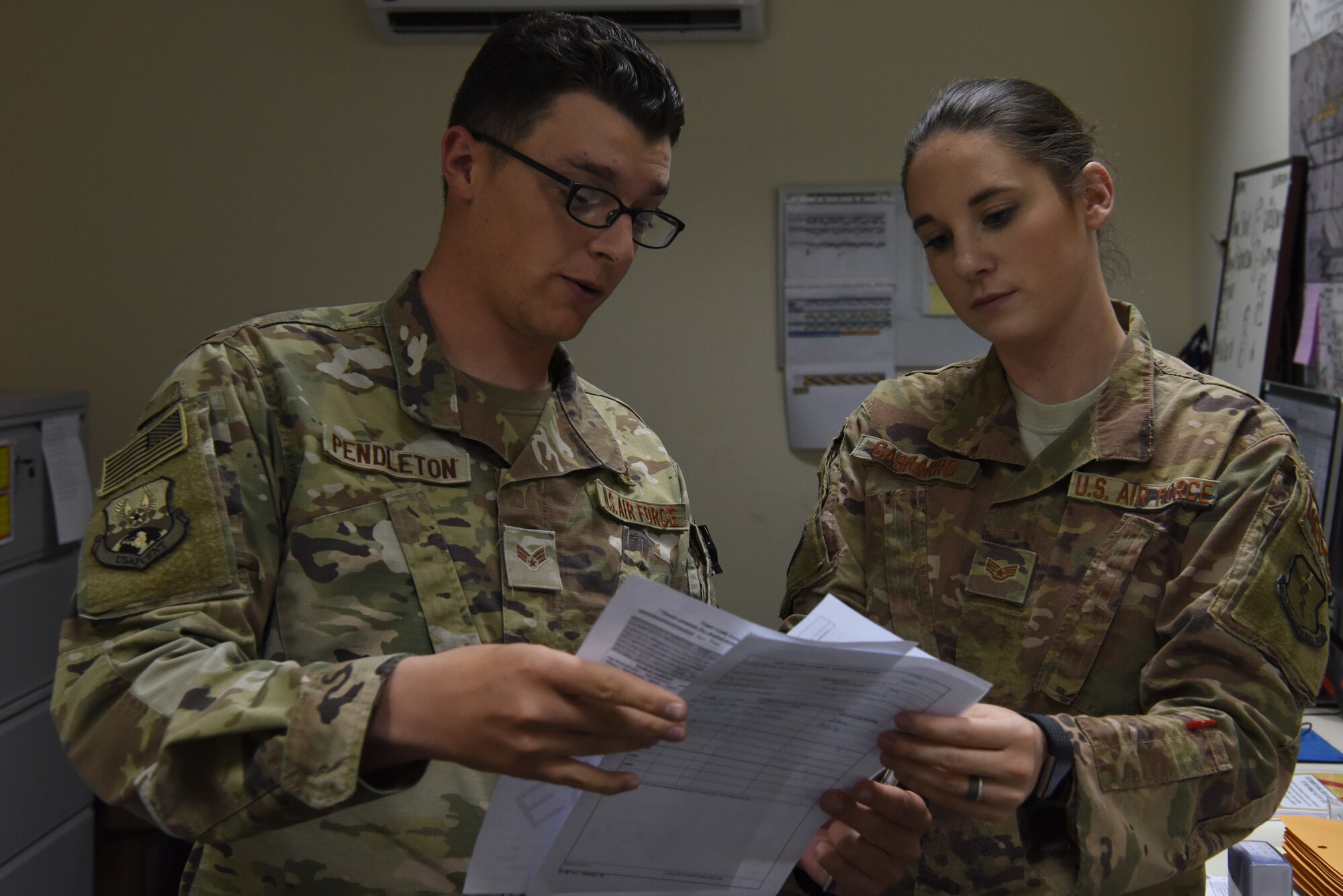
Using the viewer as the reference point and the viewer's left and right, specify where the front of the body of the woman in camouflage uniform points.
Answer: facing the viewer and to the left of the viewer

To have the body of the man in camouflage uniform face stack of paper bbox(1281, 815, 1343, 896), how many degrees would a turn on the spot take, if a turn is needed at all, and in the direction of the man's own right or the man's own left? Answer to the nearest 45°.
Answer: approximately 45° to the man's own left

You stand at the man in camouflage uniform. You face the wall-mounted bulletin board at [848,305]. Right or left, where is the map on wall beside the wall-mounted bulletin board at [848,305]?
right

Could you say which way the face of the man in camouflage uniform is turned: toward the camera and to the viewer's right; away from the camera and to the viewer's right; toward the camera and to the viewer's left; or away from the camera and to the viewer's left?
toward the camera and to the viewer's right

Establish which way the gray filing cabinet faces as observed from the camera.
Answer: facing the viewer and to the right of the viewer

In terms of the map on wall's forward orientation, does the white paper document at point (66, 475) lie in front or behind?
in front

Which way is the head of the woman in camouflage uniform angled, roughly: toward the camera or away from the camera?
toward the camera

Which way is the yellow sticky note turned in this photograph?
toward the camera

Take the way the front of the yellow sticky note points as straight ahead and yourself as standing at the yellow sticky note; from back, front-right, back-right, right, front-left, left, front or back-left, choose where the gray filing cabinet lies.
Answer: front-right

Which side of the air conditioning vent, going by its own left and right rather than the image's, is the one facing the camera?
front

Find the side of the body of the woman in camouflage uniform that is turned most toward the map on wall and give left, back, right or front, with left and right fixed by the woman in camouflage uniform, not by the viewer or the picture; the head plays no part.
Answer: back

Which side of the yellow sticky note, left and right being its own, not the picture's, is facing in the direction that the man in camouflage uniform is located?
front
